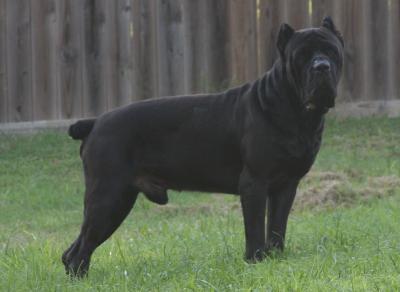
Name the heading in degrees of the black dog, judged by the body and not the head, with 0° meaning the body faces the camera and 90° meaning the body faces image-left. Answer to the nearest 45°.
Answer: approximately 270°

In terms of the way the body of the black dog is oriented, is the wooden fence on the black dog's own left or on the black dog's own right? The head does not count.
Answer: on the black dog's own left
